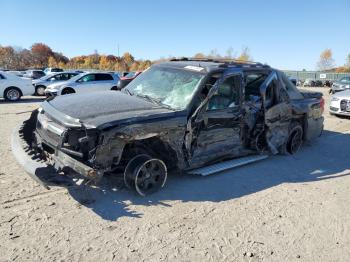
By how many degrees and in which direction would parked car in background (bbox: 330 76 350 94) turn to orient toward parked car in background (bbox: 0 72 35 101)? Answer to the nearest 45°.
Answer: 0° — it already faces it

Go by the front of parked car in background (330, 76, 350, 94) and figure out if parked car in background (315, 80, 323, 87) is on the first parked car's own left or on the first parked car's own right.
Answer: on the first parked car's own right

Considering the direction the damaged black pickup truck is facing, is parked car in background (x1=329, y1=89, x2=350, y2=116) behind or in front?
behind

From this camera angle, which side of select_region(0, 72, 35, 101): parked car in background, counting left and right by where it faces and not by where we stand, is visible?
right

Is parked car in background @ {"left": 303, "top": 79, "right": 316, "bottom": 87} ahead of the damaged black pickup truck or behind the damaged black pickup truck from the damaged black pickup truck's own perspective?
behind

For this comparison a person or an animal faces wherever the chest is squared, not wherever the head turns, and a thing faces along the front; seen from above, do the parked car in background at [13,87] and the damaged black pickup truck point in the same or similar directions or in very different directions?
very different directions

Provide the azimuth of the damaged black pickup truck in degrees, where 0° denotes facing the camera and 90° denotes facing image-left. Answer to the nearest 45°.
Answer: approximately 45°

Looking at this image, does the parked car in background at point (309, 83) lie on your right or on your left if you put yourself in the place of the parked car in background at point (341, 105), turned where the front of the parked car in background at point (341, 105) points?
on your right

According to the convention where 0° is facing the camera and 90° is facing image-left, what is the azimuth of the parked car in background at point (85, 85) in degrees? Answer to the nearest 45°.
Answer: approximately 45°
